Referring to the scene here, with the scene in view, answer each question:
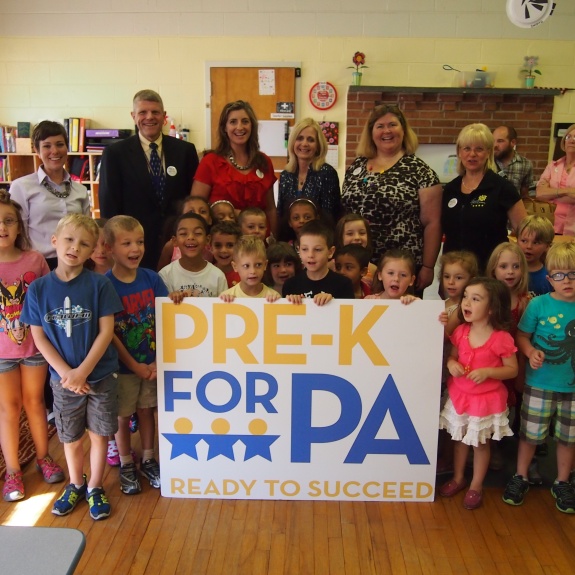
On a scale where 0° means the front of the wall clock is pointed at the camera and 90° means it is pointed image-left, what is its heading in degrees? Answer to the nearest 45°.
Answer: approximately 0°

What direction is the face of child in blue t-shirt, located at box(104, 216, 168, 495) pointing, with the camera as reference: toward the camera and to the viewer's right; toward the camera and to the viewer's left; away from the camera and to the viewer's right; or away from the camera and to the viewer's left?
toward the camera and to the viewer's right

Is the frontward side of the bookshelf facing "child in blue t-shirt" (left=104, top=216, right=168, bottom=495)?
yes

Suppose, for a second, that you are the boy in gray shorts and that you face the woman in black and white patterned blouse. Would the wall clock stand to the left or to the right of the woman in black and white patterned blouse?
left

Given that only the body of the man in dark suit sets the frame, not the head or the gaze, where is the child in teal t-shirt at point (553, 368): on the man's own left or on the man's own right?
on the man's own left

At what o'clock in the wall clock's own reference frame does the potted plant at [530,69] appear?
The potted plant is roughly at 9 o'clock from the wall clock.

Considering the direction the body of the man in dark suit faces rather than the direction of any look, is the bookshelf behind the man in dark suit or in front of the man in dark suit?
behind

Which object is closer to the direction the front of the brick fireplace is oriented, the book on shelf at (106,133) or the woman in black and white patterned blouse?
the woman in black and white patterned blouse
